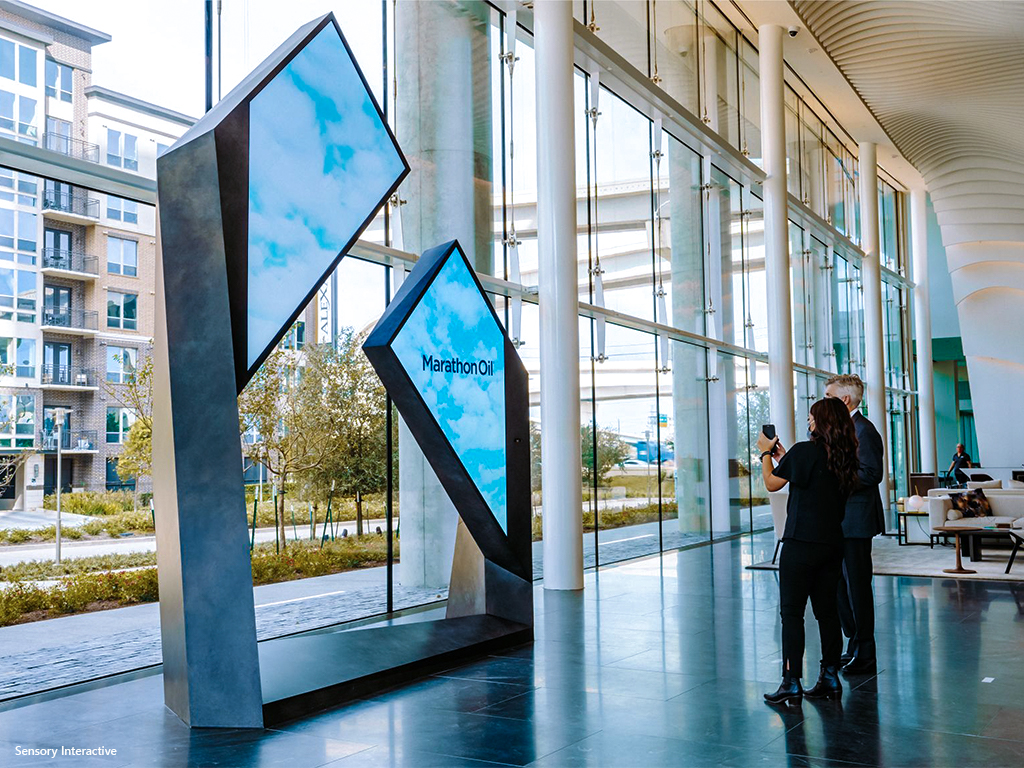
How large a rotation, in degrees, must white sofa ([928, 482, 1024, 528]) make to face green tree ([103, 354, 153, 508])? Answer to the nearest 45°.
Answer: approximately 45° to its right

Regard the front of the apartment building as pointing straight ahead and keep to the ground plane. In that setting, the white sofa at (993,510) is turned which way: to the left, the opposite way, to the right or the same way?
to the right

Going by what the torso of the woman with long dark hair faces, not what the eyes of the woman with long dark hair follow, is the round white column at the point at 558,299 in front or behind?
in front

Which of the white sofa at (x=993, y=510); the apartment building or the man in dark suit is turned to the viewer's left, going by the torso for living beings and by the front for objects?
the man in dark suit

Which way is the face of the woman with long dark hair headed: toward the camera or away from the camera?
away from the camera

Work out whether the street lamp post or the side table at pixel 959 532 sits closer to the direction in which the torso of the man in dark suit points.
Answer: the street lamp post

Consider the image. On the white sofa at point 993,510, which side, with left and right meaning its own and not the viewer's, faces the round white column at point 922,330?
back

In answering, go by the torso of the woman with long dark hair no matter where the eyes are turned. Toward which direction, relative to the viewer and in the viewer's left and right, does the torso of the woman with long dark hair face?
facing away from the viewer and to the left of the viewer

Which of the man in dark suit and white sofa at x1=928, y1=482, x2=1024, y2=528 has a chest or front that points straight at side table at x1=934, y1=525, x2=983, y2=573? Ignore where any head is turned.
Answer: the white sofa

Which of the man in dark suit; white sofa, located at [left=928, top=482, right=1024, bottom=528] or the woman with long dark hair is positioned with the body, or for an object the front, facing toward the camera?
the white sofa

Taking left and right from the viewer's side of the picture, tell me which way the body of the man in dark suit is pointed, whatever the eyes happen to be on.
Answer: facing to the left of the viewer

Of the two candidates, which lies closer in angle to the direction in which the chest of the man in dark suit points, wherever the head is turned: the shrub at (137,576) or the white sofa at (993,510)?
the shrub
